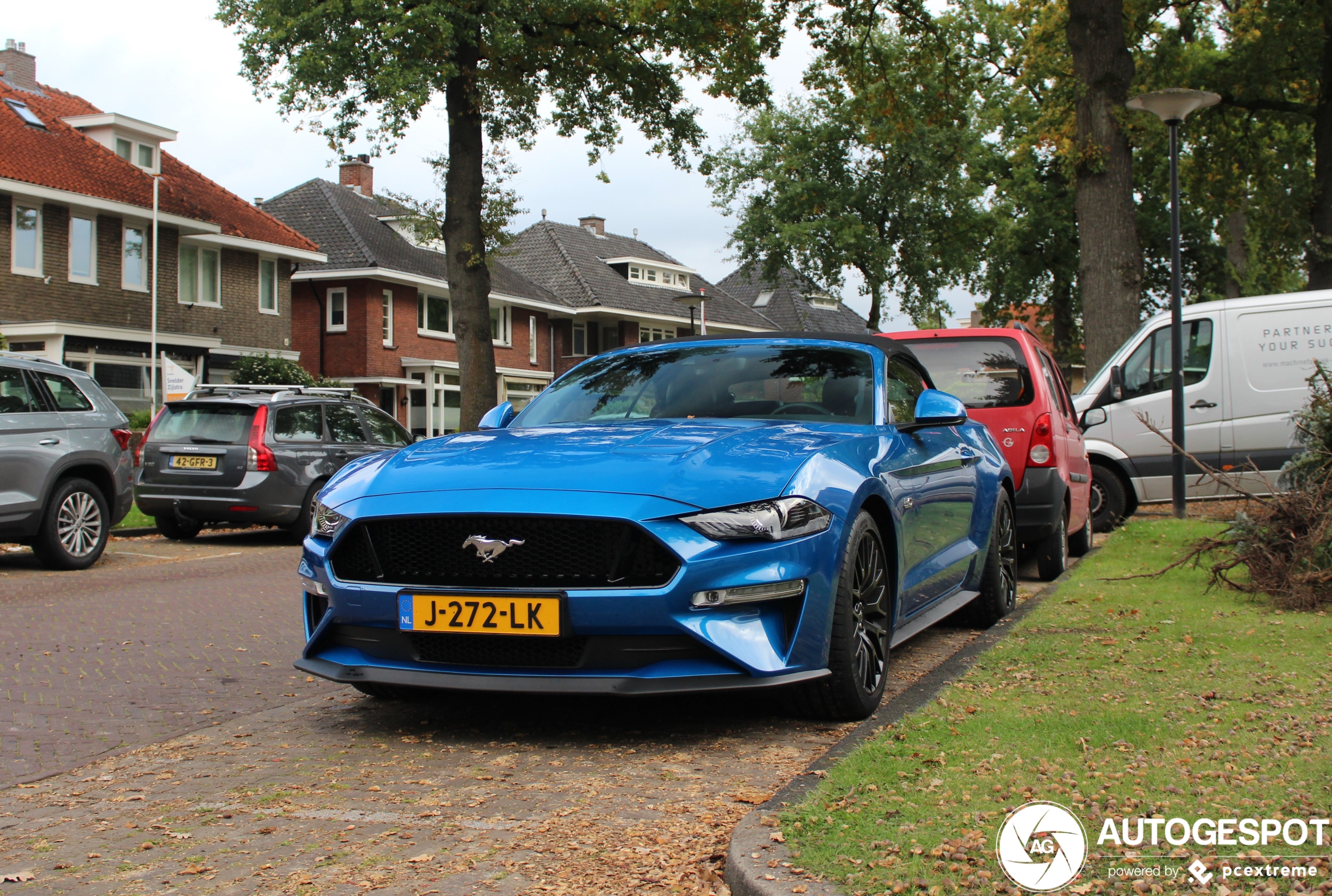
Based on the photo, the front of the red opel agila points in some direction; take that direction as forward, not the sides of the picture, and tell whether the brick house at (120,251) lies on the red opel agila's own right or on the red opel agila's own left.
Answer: on the red opel agila's own left

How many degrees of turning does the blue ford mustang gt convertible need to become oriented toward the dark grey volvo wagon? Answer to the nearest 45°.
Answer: approximately 90° to its right

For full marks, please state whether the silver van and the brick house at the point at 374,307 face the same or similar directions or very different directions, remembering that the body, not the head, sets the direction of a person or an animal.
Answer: very different directions

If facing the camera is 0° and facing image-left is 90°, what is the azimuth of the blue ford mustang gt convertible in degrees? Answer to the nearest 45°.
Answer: approximately 45°

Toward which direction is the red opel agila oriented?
away from the camera

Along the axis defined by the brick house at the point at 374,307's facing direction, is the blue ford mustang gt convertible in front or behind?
in front

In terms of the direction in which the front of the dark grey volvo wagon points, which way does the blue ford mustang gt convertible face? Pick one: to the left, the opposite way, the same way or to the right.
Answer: the opposite way

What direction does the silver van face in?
to the viewer's left

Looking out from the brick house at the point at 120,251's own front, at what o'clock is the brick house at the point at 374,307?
the brick house at the point at 374,307 is roughly at 9 o'clock from the brick house at the point at 120,251.

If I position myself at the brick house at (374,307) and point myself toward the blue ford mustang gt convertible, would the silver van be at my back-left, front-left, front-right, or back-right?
front-left

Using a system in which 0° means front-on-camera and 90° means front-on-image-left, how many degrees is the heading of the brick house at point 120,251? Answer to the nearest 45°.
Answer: approximately 315°

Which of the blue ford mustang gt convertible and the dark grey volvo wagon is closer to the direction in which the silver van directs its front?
the dark grey volvo wagon

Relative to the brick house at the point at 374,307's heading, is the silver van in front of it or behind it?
in front
